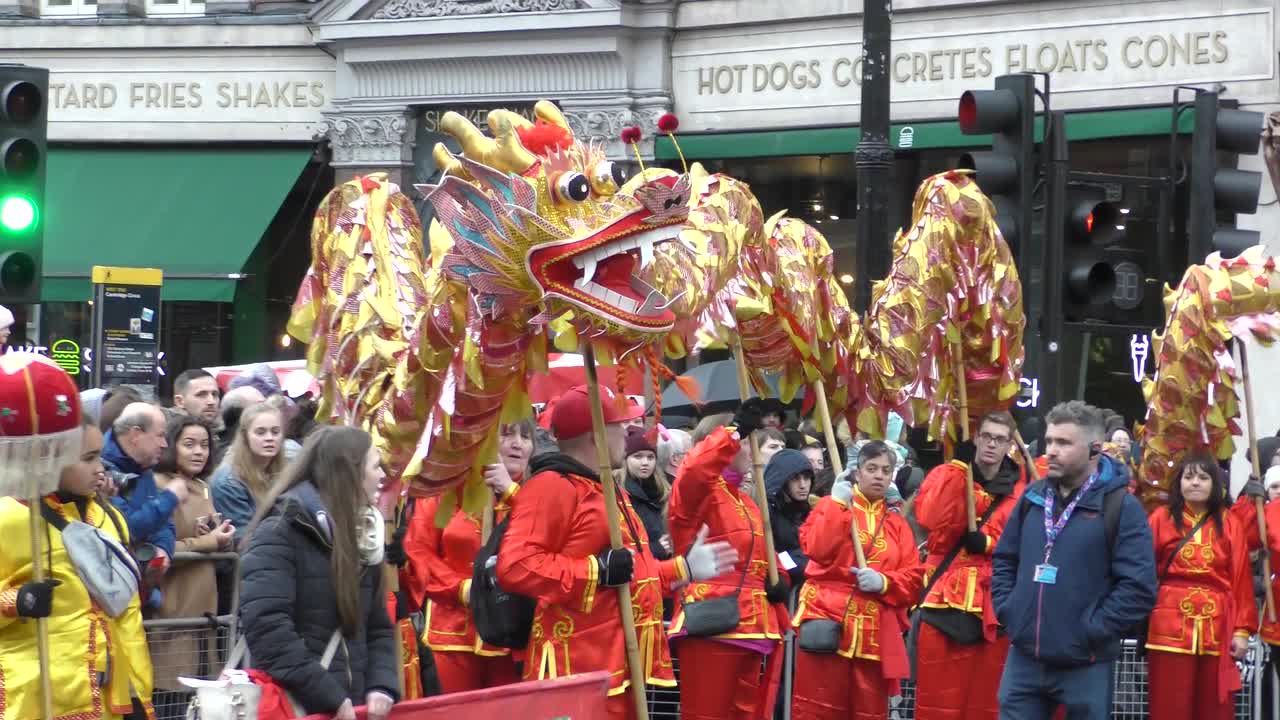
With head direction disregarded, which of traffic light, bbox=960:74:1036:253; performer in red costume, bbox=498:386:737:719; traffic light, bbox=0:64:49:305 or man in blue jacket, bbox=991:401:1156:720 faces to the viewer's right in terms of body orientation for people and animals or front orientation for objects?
the performer in red costume

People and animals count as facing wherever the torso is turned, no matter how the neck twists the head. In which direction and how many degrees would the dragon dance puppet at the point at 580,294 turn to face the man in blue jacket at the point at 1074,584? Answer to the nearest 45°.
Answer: approximately 45° to its left

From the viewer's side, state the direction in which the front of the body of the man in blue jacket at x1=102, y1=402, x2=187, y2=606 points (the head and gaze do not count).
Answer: to the viewer's right

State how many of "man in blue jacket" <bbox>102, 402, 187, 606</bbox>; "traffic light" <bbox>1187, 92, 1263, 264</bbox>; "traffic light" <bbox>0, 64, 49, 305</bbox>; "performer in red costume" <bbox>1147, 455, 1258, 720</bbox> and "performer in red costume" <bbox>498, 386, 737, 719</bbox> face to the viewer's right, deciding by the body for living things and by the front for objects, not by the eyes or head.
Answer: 3

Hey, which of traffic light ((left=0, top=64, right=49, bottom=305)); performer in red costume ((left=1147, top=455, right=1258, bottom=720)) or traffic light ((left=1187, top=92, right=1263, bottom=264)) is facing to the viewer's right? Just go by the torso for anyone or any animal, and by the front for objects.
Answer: traffic light ((left=1187, top=92, right=1263, bottom=264))

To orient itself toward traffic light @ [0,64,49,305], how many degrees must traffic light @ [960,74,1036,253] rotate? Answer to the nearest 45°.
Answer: approximately 45° to its right

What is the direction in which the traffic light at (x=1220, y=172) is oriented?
to the viewer's right

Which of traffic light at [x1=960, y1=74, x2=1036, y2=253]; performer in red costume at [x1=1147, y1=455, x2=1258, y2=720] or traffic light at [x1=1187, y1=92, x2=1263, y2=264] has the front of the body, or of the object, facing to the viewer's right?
traffic light at [x1=1187, y1=92, x2=1263, y2=264]
